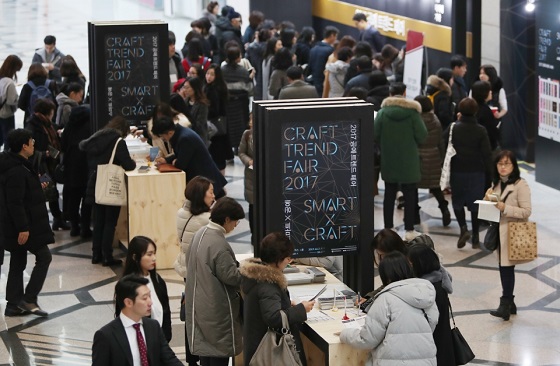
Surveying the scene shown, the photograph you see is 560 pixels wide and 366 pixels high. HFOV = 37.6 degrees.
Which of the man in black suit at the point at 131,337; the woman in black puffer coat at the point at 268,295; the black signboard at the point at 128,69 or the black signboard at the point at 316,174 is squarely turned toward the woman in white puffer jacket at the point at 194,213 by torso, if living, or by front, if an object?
the black signboard at the point at 128,69

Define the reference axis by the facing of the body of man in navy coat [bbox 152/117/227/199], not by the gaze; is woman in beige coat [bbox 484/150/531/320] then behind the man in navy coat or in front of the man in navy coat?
behind

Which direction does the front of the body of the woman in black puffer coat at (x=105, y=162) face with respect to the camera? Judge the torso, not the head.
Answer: to the viewer's right

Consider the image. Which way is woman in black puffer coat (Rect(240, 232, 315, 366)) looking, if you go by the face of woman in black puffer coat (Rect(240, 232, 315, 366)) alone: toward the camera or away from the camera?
away from the camera

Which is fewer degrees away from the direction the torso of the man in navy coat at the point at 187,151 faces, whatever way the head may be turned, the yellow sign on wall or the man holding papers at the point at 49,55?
the man holding papers

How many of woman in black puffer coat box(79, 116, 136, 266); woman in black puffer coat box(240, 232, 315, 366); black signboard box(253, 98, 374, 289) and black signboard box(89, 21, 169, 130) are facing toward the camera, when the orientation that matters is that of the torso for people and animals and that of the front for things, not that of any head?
2

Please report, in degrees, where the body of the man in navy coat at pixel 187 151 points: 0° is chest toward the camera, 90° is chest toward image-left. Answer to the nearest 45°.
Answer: approximately 90°
